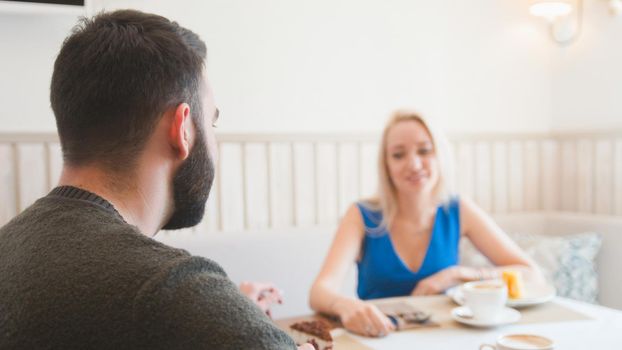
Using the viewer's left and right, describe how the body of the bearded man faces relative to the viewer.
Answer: facing away from the viewer and to the right of the viewer

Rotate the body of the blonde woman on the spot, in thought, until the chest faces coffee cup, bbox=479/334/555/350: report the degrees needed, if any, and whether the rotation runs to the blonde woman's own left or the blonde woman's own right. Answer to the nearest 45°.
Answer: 0° — they already face it

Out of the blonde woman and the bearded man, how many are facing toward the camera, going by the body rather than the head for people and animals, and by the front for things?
1

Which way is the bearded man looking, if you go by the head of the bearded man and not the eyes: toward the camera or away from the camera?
away from the camera

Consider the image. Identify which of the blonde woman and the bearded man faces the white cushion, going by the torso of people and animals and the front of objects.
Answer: the bearded man

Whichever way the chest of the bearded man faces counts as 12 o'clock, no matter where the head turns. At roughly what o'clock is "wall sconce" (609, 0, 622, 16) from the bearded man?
The wall sconce is roughly at 12 o'clock from the bearded man.

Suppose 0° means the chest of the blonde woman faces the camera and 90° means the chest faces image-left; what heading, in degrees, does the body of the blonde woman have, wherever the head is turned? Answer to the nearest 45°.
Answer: approximately 0°

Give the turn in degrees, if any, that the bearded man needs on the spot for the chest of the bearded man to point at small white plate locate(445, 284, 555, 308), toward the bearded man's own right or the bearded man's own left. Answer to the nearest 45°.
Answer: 0° — they already face it

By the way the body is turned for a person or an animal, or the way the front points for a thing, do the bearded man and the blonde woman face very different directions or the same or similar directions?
very different directions
